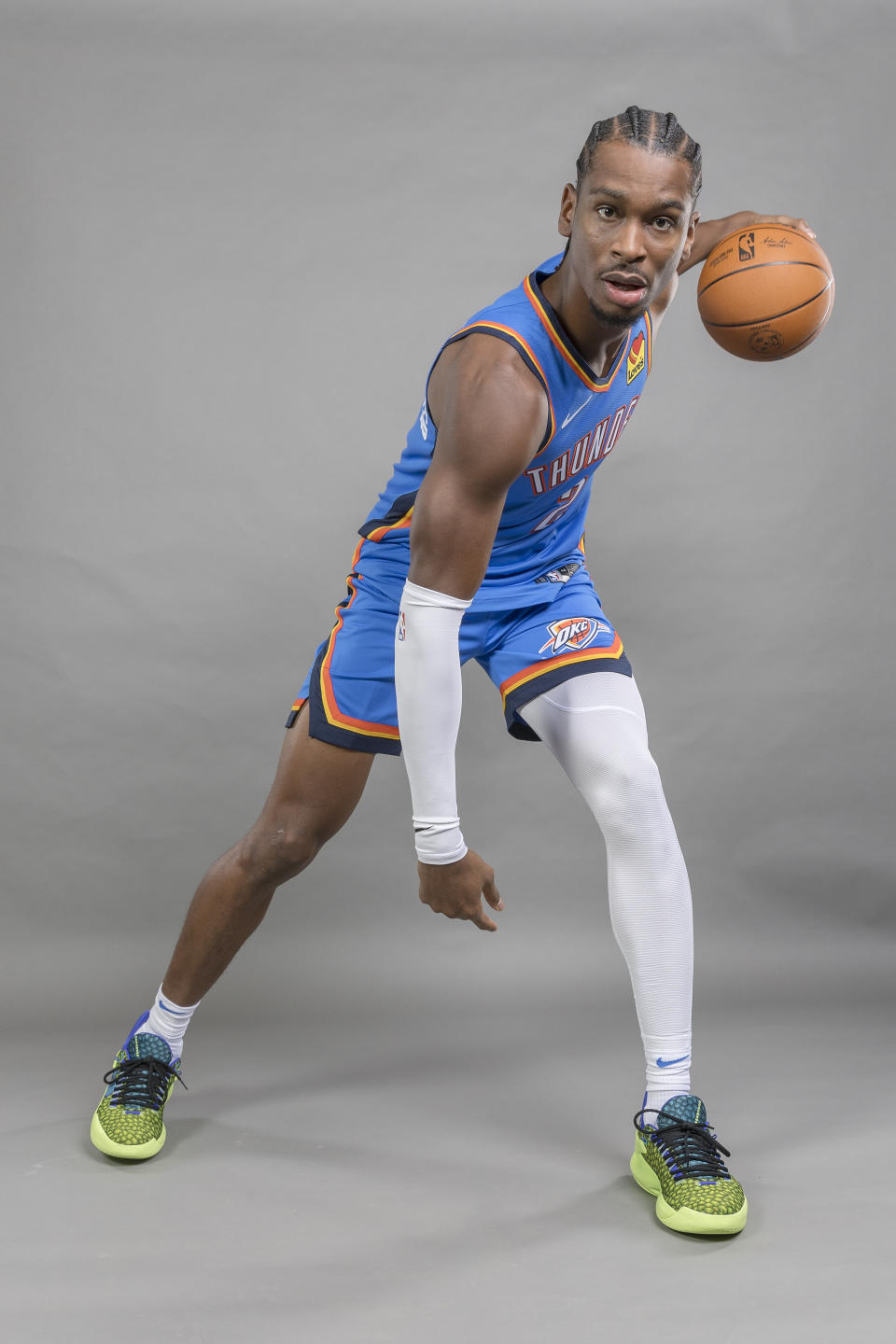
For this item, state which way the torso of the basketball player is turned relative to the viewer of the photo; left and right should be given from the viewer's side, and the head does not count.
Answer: facing the viewer and to the right of the viewer

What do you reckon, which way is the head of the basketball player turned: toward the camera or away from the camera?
toward the camera
